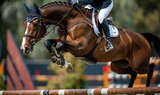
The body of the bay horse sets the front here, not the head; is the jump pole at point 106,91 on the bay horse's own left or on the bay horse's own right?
on the bay horse's own left

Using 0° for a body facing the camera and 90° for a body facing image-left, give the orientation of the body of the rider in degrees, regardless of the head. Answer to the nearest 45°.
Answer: approximately 90°

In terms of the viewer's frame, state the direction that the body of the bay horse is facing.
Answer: to the viewer's left

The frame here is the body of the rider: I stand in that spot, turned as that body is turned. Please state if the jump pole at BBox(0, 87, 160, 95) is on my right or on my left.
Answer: on my left
